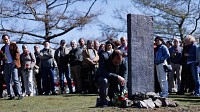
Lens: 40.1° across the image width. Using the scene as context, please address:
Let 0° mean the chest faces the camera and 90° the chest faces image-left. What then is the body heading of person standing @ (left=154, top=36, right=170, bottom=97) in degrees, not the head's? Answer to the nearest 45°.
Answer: approximately 45°

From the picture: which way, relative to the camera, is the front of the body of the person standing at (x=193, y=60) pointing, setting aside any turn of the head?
to the viewer's left

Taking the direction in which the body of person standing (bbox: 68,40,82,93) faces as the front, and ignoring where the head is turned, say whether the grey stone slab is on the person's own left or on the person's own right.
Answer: on the person's own left

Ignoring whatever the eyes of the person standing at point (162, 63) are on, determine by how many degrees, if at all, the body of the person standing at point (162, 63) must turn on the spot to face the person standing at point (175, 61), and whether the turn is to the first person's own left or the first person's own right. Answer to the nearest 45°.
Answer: approximately 135° to the first person's own right
